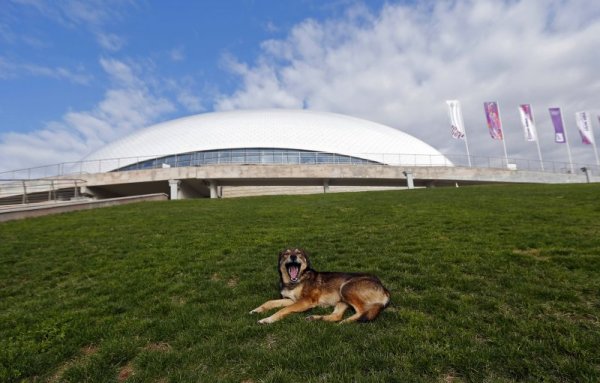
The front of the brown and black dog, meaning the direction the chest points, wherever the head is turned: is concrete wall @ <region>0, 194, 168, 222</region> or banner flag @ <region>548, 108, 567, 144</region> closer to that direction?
the concrete wall

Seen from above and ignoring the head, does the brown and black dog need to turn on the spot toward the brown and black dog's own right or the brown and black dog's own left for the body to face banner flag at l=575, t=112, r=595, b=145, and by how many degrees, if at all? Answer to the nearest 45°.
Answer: approximately 135° to the brown and black dog's own right

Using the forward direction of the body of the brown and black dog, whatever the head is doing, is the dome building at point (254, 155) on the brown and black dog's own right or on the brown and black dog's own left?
on the brown and black dog's own right

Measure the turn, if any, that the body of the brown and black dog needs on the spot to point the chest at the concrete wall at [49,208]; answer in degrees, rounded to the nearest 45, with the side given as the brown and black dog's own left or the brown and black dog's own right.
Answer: approximately 45° to the brown and black dog's own right

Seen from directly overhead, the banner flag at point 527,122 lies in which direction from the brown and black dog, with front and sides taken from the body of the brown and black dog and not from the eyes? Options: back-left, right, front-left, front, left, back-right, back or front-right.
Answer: back-right

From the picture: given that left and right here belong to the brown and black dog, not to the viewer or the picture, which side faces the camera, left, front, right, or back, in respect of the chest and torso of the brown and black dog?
left

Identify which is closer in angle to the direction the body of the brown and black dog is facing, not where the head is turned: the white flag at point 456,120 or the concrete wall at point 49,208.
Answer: the concrete wall

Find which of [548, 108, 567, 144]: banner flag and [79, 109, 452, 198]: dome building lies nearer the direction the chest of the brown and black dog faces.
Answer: the dome building

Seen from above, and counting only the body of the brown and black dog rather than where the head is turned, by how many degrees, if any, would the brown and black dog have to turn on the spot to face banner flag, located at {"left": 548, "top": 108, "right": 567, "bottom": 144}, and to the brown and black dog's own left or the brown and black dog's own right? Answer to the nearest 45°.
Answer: approximately 135° to the brown and black dog's own right
